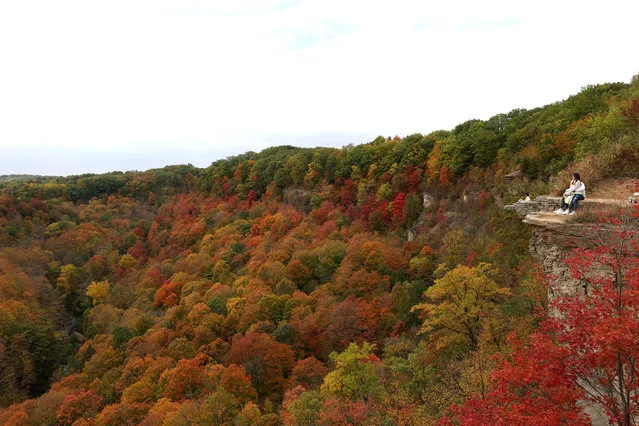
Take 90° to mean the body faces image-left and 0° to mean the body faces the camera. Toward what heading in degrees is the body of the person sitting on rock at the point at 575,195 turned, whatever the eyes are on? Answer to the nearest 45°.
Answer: approximately 45°
